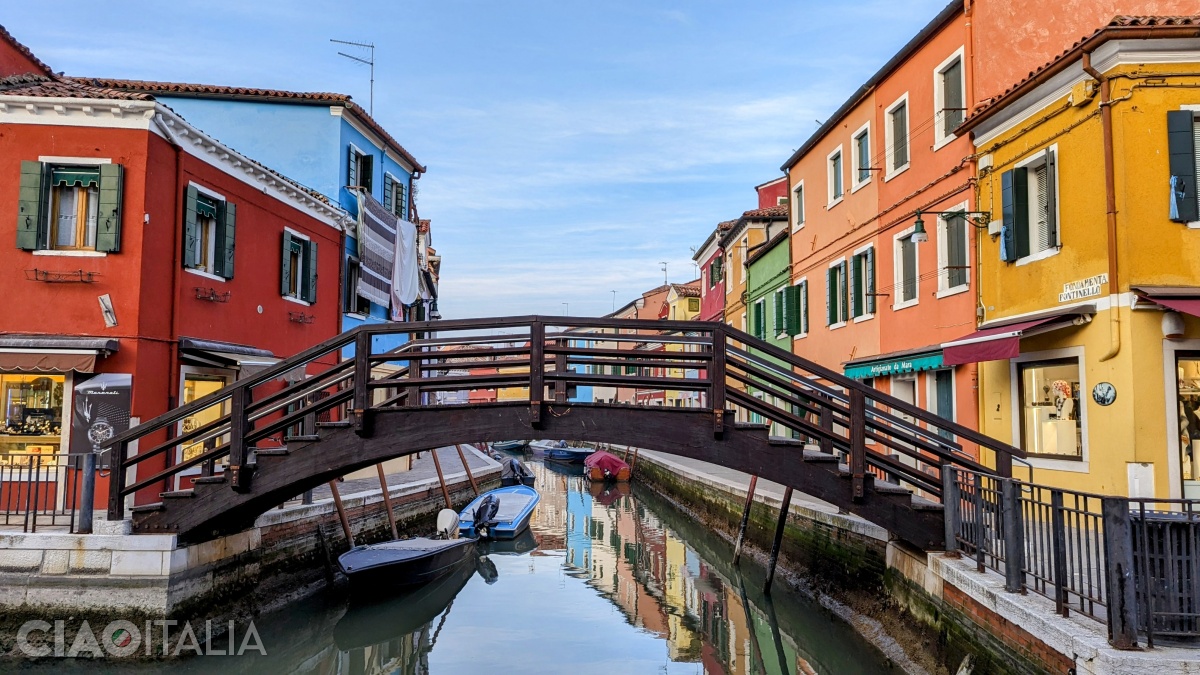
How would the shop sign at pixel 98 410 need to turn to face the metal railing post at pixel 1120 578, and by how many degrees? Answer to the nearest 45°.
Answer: approximately 45° to its left

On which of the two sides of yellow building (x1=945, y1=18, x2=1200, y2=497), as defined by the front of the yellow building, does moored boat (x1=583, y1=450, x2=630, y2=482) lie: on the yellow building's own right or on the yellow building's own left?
on the yellow building's own right

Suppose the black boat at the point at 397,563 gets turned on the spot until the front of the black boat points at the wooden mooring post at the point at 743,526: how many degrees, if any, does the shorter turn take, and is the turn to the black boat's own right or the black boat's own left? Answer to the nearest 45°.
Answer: approximately 135° to the black boat's own left

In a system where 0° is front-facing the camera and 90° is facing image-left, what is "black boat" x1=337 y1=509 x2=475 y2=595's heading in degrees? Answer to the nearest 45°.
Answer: approximately 45°

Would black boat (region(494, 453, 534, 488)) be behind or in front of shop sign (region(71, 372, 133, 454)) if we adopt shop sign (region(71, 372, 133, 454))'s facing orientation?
behind

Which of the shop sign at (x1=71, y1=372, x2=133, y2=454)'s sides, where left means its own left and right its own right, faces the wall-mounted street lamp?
left

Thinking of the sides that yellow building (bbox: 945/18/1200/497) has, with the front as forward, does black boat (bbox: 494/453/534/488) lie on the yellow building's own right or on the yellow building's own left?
on the yellow building's own right

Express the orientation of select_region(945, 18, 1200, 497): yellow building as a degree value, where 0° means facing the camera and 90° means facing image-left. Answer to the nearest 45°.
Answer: approximately 45°

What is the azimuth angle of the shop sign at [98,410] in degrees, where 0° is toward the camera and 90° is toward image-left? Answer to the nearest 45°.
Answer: approximately 0°

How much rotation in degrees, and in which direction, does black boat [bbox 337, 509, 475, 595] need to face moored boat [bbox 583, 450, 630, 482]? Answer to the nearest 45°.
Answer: approximately 135° to its right
